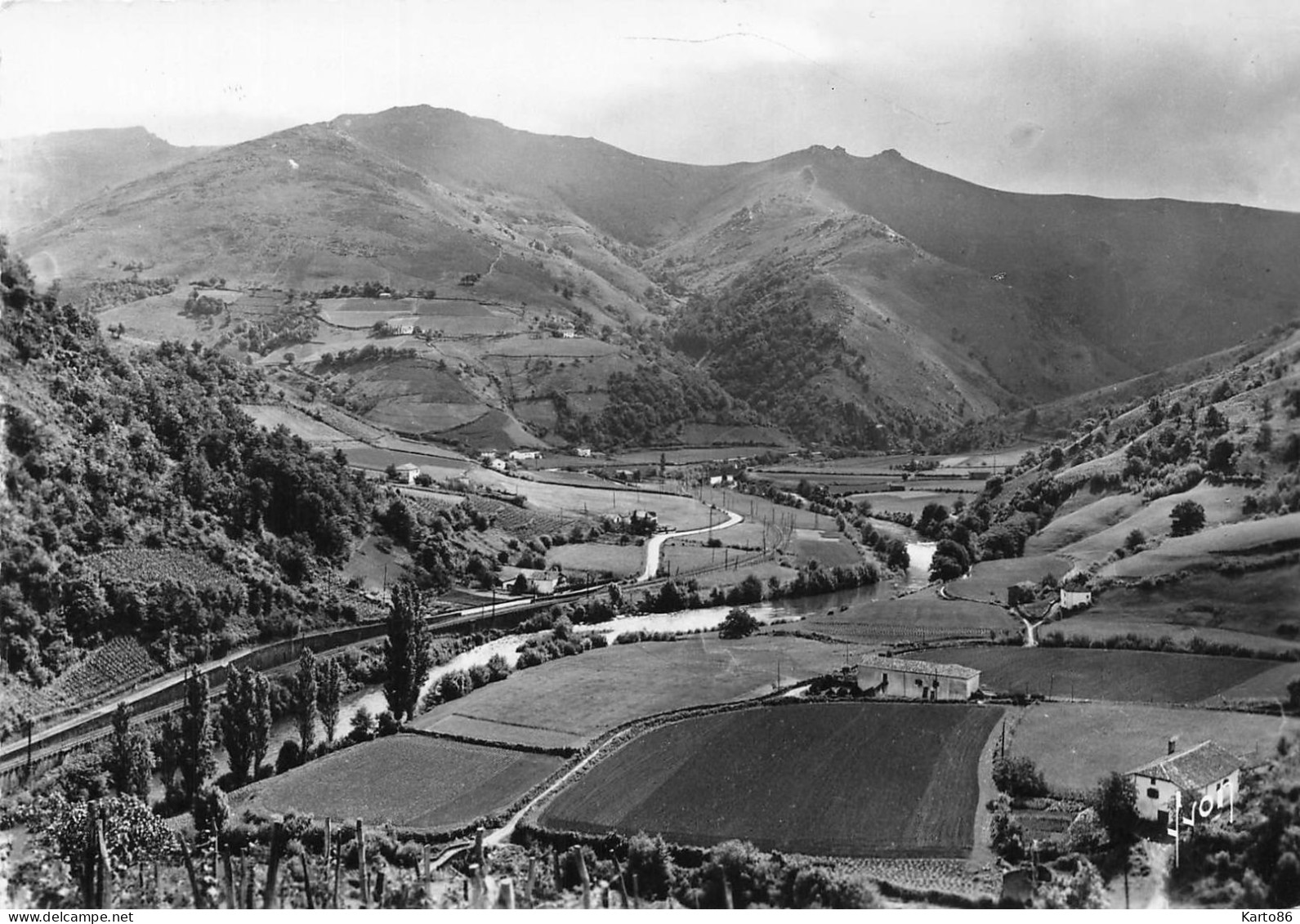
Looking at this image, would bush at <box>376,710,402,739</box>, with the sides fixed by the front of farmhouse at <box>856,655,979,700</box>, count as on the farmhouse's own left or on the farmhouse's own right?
on the farmhouse's own right

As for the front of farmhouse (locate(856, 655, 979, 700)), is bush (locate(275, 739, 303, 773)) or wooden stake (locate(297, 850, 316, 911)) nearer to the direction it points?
the wooden stake

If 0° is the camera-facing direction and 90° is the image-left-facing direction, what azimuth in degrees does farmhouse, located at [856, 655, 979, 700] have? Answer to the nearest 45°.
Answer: approximately 0°

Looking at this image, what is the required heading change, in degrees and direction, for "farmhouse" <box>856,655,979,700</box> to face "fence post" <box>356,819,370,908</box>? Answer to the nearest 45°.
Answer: approximately 45° to its right

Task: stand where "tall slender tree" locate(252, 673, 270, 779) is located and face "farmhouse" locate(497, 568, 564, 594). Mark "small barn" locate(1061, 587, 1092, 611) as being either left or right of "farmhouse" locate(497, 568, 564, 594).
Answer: right

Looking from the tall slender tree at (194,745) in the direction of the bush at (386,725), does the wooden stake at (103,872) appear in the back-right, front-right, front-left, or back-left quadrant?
back-right

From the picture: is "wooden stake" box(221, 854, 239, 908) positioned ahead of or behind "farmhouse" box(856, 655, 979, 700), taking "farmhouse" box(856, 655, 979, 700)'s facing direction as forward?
ahead
